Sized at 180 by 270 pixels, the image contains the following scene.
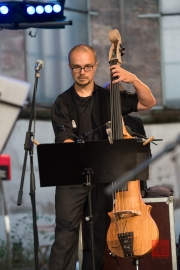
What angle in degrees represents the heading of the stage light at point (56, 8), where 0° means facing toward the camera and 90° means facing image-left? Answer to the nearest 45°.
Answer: approximately 0°

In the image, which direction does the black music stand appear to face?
away from the camera

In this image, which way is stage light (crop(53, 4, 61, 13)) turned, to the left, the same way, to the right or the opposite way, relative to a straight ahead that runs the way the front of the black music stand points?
the opposite way

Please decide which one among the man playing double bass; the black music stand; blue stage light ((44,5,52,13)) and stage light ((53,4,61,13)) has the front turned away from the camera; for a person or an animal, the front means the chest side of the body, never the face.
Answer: the black music stand

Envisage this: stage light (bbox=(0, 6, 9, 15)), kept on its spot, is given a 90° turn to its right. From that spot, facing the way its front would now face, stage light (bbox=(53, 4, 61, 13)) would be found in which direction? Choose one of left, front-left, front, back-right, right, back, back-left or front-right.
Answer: back

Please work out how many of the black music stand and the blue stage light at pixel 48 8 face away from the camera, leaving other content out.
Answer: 1

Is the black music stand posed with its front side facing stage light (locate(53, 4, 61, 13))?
yes

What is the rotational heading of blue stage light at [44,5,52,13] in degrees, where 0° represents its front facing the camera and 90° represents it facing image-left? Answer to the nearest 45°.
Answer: approximately 0°

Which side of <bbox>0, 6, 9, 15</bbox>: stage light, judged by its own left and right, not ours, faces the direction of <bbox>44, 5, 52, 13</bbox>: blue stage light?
left
